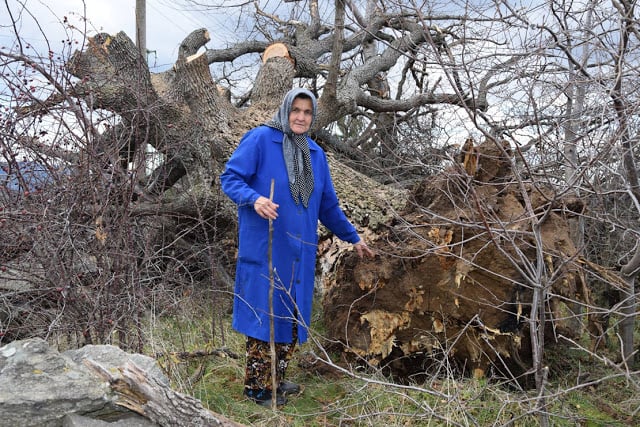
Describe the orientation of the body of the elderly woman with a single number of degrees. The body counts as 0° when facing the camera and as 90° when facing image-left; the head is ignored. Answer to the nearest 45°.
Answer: approximately 315°

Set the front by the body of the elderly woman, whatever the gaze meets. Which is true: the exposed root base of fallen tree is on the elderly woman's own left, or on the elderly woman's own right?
on the elderly woman's own left

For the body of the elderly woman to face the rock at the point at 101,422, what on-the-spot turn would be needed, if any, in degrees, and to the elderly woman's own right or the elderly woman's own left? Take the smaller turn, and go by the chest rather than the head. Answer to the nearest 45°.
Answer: approximately 90° to the elderly woman's own right

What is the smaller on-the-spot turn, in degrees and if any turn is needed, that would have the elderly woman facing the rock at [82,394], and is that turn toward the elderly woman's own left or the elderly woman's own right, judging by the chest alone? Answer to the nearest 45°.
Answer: approximately 90° to the elderly woman's own right
